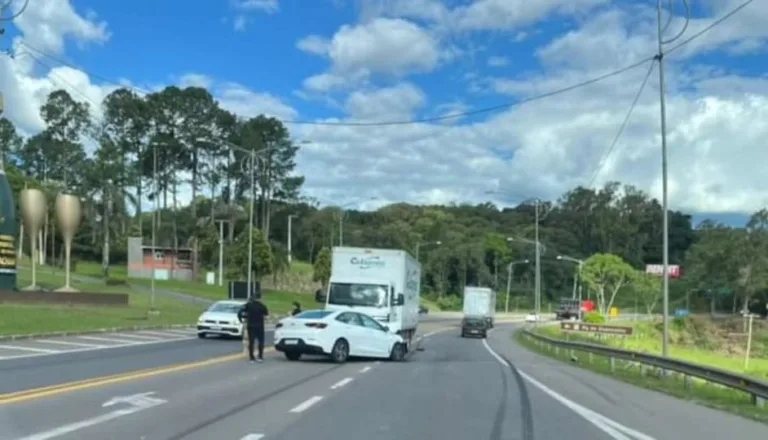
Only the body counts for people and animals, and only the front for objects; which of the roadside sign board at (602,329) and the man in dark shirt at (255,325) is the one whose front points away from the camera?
the man in dark shirt

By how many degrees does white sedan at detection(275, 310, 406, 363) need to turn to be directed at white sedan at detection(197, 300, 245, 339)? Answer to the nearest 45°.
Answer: approximately 45° to its left

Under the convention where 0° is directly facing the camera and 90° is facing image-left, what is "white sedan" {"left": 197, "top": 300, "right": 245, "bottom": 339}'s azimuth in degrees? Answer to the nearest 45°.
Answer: approximately 45°

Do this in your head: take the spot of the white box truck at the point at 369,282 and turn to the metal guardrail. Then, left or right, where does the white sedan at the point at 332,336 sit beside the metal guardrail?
right

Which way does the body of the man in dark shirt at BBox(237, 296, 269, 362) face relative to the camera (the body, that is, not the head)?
away from the camera

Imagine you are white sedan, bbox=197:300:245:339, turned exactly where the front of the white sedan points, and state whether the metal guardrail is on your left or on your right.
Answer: on your left

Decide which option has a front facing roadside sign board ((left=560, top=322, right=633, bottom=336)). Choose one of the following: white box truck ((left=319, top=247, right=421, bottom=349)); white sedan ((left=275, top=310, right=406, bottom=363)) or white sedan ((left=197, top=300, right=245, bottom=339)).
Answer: white sedan ((left=275, top=310, right=406, bottom=363))

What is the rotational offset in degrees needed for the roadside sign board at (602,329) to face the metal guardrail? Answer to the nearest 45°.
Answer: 0° — it already faces it
